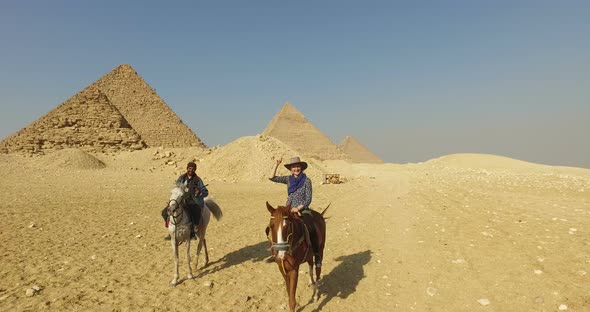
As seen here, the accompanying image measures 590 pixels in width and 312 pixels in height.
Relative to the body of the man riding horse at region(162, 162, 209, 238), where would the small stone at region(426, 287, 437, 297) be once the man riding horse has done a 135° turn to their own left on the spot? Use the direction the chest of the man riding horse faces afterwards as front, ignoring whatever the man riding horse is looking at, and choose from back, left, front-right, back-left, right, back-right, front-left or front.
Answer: front-right

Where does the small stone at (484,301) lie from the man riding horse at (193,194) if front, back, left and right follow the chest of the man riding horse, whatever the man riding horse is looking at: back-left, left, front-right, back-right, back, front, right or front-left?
left

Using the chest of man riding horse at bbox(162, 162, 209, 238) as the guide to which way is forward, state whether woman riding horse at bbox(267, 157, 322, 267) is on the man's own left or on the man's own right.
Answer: on the man's own left

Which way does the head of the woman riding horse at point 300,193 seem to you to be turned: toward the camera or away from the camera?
toward the camera

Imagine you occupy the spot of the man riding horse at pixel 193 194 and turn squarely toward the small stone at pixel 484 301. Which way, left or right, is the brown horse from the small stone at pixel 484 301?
right

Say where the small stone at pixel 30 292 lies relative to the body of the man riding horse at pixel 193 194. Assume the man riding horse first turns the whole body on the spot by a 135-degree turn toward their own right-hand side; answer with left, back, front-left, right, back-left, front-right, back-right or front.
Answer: left

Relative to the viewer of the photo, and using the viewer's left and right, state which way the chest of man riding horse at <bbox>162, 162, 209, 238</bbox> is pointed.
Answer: facing the viewer and to the left of the viewer

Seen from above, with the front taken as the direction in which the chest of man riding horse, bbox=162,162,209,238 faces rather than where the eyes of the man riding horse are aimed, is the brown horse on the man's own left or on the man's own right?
on the man's own left
